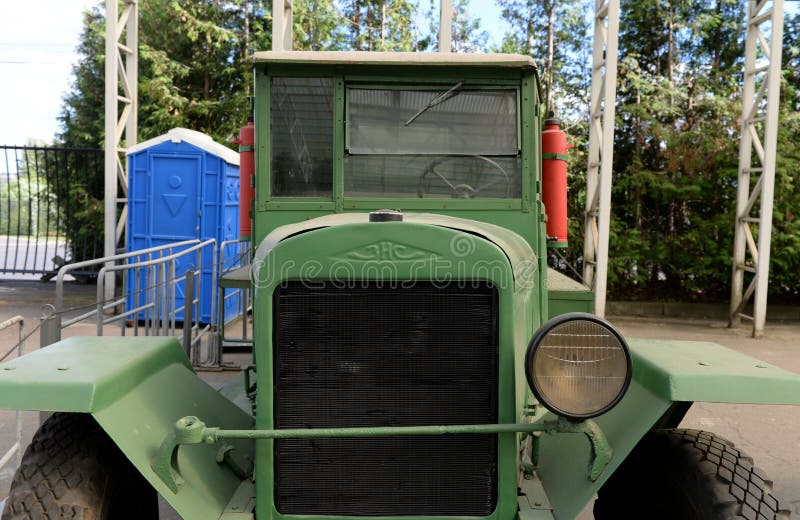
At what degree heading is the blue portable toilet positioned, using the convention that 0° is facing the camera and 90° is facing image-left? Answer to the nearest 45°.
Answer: approximately 0°

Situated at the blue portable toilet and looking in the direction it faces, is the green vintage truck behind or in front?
in front

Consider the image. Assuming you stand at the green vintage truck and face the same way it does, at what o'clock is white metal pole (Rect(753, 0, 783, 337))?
The white metal pole is roughly at 7 o'clock from the green vintage truck.

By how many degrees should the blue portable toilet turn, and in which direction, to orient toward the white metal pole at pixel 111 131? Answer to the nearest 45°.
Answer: approximately 135° to its right

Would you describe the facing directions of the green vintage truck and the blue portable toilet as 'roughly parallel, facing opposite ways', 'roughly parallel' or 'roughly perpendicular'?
roughly parallel

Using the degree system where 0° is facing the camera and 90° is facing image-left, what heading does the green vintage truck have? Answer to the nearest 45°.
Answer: approximately 0°

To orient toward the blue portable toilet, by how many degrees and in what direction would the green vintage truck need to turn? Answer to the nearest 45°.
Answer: approximately 180°

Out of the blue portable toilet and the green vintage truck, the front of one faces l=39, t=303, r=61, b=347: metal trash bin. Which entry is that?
the blue portable toilet

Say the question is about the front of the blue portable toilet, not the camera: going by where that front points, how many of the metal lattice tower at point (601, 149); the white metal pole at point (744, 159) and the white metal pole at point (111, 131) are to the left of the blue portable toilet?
2

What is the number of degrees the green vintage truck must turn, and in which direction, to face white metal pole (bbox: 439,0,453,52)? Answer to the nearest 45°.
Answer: approximately 180°

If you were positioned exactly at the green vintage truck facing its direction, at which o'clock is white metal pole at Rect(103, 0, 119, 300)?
The white metal pole is roughly at 5 o'clock from the green vintage truck.
